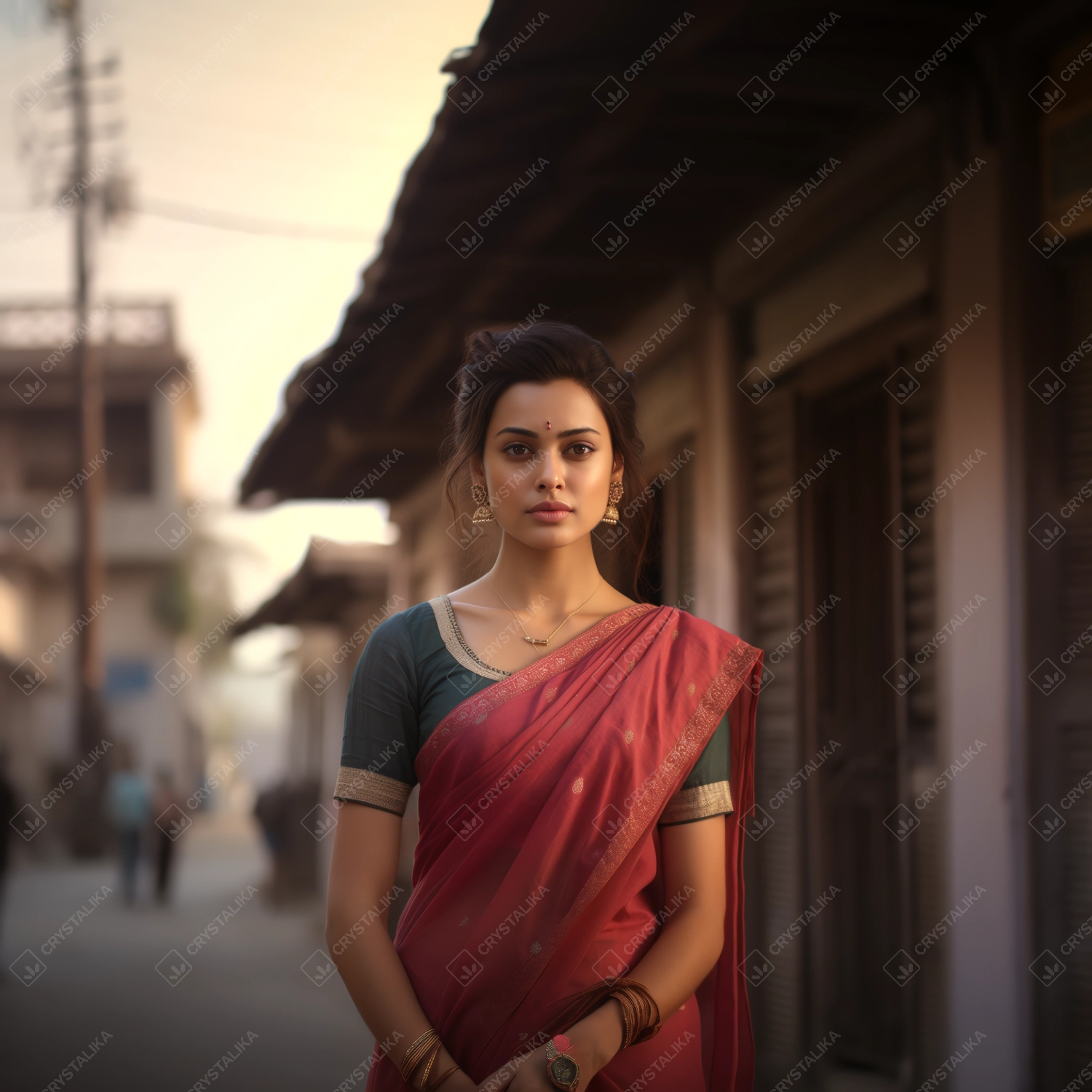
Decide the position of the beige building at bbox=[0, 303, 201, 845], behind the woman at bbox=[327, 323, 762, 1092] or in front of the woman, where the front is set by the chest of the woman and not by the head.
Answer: behind

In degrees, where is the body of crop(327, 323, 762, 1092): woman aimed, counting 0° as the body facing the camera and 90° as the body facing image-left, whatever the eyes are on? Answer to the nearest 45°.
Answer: approximately 0°

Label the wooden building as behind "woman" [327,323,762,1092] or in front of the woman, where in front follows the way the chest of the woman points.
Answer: behind

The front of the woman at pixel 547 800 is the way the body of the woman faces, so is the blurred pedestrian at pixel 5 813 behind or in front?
behind

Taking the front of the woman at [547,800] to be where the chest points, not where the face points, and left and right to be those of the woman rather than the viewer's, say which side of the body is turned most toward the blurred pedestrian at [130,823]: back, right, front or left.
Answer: back

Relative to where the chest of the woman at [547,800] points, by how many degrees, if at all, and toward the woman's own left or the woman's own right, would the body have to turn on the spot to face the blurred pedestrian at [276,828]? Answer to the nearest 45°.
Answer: approximately 180°
